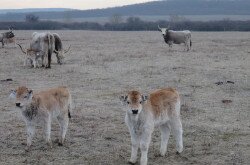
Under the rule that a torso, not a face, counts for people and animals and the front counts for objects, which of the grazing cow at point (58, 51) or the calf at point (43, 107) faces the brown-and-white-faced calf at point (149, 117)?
the grazing cow

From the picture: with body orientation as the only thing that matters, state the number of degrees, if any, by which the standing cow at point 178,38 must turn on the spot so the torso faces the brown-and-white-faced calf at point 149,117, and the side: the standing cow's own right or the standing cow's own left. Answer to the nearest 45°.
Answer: approximately 90° to the standing cow's own left

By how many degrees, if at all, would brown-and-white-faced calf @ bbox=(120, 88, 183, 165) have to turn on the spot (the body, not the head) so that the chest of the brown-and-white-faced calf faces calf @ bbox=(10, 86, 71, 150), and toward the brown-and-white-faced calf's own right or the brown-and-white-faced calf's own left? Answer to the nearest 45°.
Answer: approximately 45° to the brown-and-white-faced calf's own right

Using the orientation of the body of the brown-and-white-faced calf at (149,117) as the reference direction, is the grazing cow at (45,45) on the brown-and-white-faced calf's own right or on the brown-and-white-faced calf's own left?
on the brown-and-white-faced calf's own right

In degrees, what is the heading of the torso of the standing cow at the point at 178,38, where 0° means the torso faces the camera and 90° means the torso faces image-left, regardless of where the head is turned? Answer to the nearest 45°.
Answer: approximately 90°

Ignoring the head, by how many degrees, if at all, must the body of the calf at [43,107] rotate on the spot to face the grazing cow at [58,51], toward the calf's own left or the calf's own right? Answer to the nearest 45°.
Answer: approximately 135° to the calf's own right

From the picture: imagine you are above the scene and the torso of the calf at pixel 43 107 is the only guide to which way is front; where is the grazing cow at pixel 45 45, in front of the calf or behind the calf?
behind

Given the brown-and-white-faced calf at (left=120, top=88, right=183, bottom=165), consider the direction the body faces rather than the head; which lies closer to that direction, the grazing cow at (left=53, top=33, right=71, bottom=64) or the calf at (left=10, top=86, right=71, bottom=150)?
the calf

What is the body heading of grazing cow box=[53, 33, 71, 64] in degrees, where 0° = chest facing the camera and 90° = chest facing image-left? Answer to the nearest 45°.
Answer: approximately 0°

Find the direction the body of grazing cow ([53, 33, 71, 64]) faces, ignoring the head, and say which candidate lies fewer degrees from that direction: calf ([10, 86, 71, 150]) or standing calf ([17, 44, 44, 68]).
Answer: the calf ([10, 86, 71, 150])

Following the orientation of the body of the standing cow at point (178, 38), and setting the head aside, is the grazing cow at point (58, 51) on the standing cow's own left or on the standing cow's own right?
on the standing cow's own left
